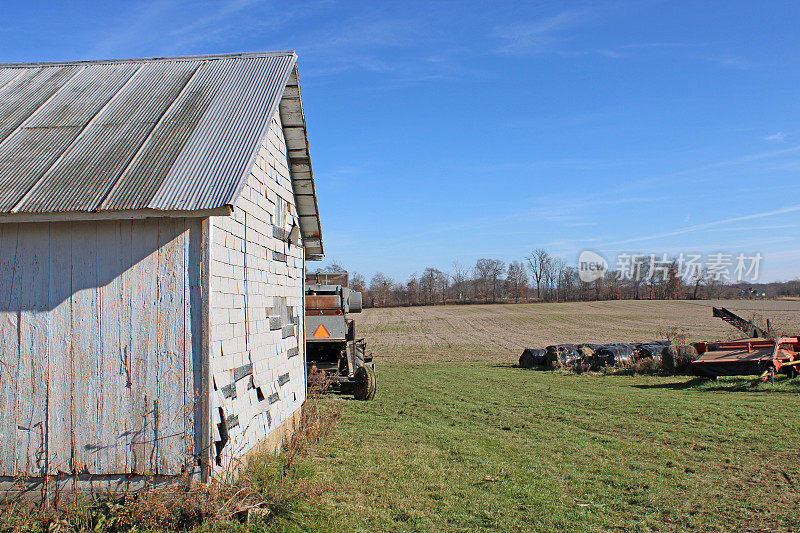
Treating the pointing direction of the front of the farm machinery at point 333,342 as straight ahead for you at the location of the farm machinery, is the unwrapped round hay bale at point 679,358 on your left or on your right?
on your right

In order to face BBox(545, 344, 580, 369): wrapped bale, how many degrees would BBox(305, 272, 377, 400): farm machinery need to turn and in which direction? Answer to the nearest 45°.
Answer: approximately 45° to its right

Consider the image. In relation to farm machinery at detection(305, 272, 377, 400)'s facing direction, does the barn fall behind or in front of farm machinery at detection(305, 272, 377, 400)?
behind

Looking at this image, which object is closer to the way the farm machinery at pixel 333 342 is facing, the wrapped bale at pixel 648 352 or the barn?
the wrapped bale

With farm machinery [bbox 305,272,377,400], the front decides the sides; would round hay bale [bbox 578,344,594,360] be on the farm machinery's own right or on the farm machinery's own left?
on the farm machinery's own right

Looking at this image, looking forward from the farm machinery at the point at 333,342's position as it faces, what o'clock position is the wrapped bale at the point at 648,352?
The wrapped bale is roughly at 2 o'clock from the farm machinery.

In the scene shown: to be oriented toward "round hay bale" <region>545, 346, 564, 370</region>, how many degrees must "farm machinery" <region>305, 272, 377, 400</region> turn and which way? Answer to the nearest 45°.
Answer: approximately 45° to its right

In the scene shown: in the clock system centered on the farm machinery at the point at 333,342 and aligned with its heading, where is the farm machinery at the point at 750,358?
the farm machinery at the point at 750,358 is roughly at 3 o'clock from the farm machinery at the point at 333,342.

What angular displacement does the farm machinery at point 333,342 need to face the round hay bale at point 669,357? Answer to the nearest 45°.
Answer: approximately 90° to its right

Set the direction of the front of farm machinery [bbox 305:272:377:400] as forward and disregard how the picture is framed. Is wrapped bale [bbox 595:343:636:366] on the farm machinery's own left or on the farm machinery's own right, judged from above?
on the farm machinery's own right

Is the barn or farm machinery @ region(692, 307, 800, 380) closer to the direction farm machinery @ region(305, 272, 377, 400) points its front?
the farm machinery

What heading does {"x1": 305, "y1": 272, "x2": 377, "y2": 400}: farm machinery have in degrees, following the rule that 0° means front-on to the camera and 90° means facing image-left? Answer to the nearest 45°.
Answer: approximately 180°
